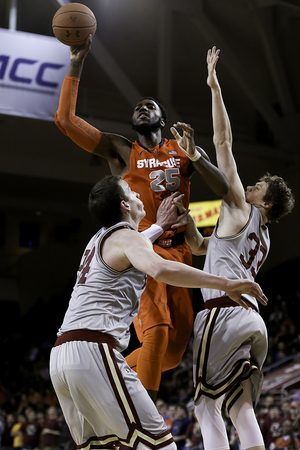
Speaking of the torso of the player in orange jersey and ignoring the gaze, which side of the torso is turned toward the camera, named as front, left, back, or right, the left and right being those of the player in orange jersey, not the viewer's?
front

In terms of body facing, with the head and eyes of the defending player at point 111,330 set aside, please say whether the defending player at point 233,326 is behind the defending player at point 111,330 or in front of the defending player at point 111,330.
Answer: in front

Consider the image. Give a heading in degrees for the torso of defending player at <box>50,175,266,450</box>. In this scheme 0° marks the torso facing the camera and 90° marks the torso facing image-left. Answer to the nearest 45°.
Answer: approximately 225°

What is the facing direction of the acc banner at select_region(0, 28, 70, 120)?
toward the camera

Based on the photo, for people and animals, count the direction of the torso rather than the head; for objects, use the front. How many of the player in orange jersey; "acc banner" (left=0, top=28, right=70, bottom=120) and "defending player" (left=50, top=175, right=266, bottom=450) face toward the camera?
2

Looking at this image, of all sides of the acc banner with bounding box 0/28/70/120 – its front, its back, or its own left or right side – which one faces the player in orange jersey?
front

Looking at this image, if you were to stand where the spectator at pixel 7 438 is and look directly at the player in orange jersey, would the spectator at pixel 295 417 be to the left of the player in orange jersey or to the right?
left

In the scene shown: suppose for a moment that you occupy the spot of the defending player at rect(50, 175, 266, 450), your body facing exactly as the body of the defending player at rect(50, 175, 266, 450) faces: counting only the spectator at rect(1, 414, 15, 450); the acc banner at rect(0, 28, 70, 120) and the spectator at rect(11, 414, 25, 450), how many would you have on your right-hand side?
0

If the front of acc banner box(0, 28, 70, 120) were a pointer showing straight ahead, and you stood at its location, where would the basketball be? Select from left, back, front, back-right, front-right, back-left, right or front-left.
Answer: front

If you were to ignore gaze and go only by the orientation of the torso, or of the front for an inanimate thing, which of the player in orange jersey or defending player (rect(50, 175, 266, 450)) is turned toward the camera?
the player in orange jersey

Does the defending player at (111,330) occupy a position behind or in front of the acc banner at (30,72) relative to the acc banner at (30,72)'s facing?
in front

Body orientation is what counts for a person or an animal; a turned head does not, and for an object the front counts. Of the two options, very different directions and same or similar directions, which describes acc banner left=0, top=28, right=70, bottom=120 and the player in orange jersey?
same or similar directions

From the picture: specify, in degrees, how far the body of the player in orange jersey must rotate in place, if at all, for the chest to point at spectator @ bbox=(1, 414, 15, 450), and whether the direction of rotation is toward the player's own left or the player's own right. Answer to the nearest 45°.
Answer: approximately 180°

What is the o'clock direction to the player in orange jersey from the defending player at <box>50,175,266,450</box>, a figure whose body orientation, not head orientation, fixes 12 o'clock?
The player in orange jersey is roughly at 11 o'clock from the defending player.

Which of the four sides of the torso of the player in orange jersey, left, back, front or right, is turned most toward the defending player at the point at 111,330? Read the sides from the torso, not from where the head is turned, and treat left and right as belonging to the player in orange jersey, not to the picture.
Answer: front

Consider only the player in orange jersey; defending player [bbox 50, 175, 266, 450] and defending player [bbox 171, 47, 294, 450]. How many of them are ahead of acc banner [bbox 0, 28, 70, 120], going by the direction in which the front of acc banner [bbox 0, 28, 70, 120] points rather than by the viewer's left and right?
3

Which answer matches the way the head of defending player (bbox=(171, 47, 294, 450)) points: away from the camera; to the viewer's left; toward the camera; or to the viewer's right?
to the viewer's left
